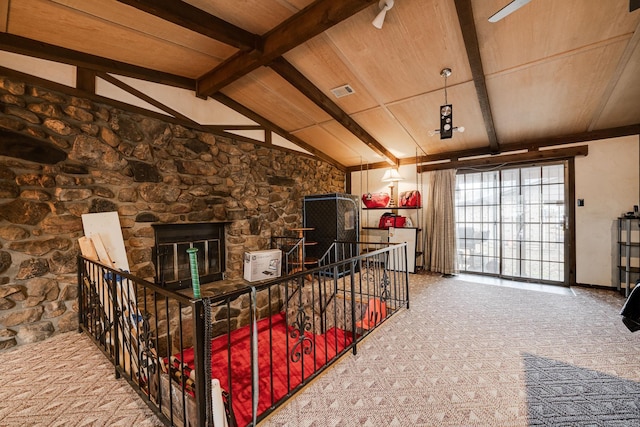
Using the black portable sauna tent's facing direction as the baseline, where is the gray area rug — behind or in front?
in front

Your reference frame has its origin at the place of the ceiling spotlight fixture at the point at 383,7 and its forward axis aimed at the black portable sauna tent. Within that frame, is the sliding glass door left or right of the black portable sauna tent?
right

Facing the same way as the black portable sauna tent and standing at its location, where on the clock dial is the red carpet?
The red carpet is roughly at 2 o'clock from the black portable sauna tent.

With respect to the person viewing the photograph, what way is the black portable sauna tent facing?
facing the viewer and to the right of the viewer

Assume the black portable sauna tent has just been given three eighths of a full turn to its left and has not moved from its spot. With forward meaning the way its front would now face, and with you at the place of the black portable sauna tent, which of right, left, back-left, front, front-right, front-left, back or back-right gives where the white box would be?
back-left

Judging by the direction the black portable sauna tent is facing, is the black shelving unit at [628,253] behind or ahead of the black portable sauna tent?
ahead

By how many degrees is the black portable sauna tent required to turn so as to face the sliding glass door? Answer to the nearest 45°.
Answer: approximately 45° to its left
